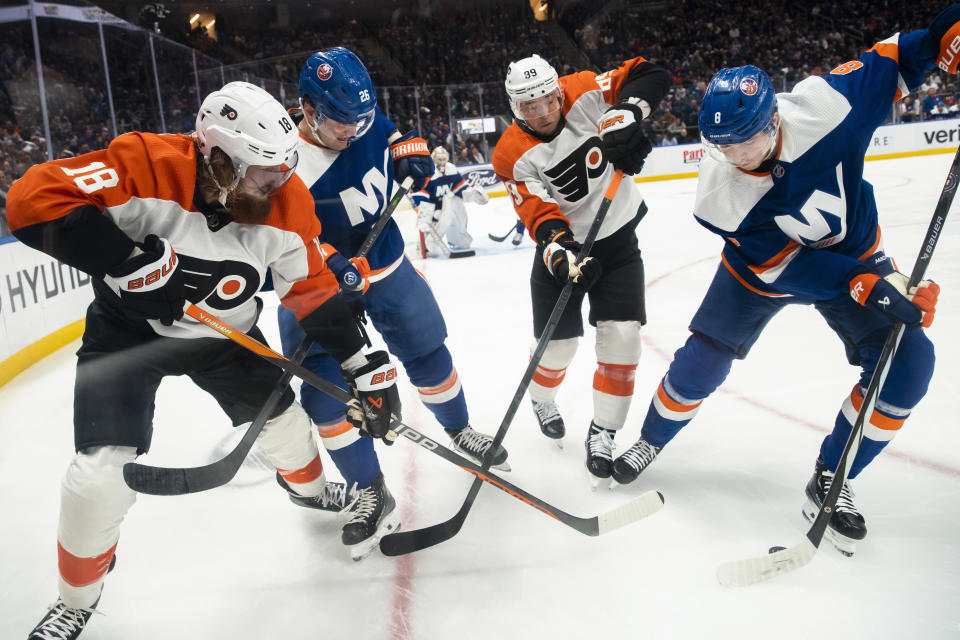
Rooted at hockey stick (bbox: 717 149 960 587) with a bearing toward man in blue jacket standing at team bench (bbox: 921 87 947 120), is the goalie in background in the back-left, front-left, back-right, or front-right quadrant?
front-left

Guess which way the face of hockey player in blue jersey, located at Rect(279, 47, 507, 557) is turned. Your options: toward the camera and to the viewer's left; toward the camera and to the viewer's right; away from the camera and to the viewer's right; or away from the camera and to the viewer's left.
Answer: toward the camera and to the viewer's right

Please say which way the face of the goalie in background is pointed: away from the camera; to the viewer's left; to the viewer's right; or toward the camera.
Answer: toward the camera

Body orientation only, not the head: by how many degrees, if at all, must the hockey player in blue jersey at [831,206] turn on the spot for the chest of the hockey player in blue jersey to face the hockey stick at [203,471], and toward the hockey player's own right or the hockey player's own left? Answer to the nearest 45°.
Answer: approximately 45° to the hockey player's own right

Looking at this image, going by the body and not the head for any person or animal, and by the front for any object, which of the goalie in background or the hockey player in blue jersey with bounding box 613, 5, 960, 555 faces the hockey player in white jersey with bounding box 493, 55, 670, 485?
the goalie in background

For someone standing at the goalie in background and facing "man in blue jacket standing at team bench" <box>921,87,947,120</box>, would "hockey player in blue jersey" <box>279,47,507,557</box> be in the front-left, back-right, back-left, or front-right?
back-right

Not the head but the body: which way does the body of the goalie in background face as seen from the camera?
toward the camera

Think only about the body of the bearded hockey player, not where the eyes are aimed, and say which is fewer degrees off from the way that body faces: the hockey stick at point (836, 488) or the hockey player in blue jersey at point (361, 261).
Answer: the hockey stick

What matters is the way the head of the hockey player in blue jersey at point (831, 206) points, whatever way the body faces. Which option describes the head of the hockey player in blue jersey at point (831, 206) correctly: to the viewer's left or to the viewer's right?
to the viewer's left

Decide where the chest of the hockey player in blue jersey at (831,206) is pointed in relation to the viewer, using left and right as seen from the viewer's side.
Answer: facing the viewer

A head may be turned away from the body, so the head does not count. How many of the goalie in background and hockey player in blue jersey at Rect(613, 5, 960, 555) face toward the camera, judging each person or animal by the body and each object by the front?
2

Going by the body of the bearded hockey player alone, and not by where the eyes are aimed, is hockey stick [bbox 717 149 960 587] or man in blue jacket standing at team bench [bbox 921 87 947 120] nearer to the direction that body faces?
the hockey stick

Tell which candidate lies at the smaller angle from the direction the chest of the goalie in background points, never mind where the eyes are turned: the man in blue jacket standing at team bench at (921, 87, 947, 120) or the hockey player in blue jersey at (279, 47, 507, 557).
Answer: the hockey player in blue jersey

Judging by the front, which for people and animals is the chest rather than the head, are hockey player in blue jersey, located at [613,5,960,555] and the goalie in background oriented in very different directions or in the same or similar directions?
same or similar directions

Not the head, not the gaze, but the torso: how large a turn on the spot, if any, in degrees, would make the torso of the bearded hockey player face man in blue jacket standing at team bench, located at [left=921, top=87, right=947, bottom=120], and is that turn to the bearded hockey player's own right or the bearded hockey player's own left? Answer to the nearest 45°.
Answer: approximately 90° to the bearded hockey player's own left

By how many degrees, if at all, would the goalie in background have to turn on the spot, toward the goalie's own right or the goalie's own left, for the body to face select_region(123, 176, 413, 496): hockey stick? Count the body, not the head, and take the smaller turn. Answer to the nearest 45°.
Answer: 0° — they already face it

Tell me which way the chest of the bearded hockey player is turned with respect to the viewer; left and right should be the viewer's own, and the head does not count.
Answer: facing the viewer and to the right of the viewer
